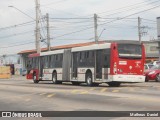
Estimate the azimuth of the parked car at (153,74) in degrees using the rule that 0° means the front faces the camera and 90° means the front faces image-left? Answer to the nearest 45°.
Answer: approximately 45°

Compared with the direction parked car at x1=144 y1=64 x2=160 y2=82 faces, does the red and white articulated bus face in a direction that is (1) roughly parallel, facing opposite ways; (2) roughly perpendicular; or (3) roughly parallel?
roughly perpendicular
